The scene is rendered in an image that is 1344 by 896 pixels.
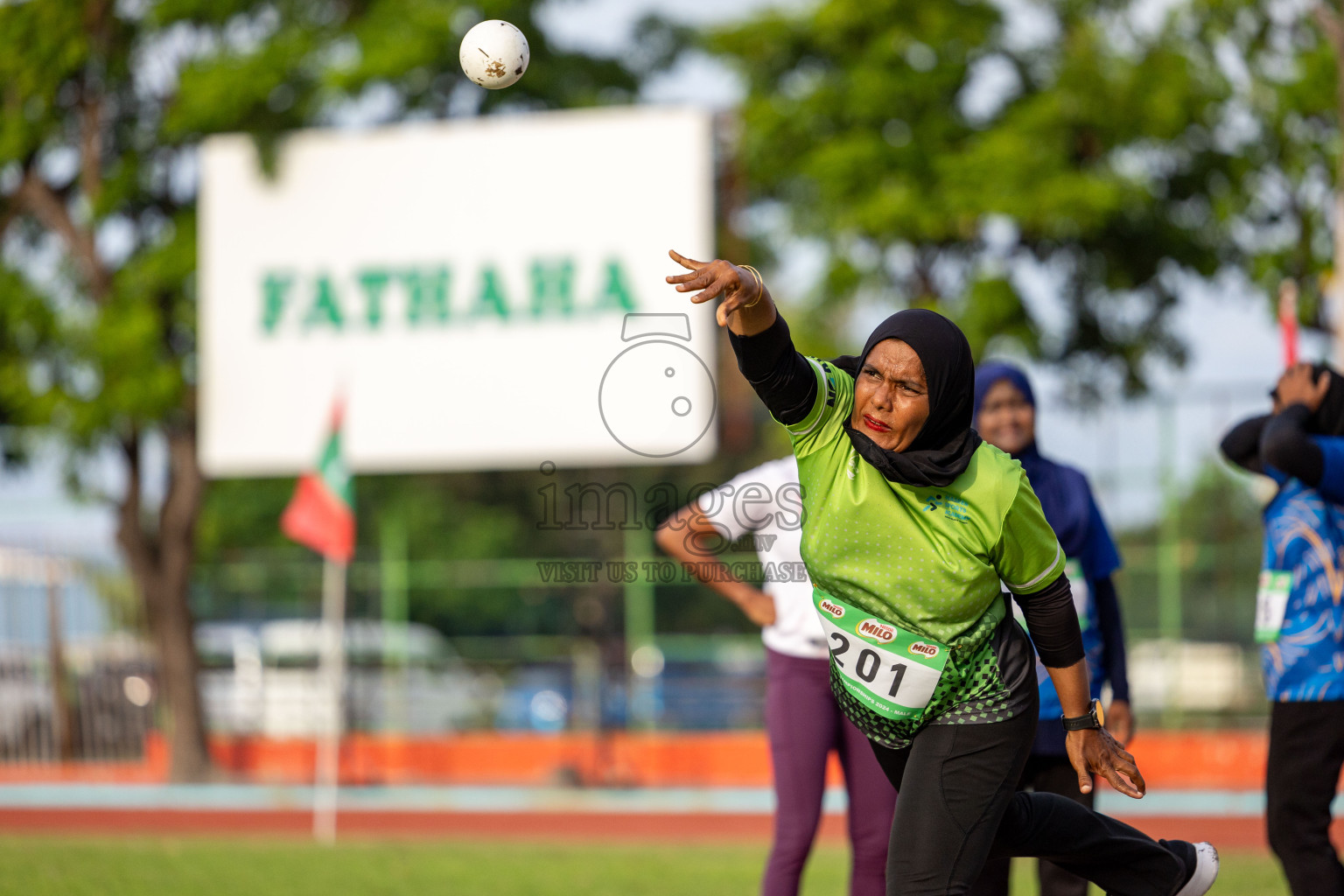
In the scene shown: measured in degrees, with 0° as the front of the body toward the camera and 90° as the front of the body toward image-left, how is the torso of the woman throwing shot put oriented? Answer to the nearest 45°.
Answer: approximately 45°

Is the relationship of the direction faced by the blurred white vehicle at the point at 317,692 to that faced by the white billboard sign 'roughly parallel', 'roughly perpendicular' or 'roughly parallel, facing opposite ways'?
roughly perpendicular

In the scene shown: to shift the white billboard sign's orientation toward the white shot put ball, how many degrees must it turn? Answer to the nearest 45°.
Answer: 0° — it already faces it

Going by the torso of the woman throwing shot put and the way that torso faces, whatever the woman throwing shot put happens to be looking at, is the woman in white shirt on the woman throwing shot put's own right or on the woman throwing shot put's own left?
on the woman throwing shot put's own right

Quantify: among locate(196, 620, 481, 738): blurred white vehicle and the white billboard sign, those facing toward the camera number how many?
1

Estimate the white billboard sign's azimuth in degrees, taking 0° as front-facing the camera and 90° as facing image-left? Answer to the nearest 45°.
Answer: approximately 0°

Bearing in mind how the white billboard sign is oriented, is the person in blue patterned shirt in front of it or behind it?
in front

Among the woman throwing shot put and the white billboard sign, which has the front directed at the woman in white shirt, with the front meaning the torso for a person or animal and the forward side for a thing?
the white billboard sign

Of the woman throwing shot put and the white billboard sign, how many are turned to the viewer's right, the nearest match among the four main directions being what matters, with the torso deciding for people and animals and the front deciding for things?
0
